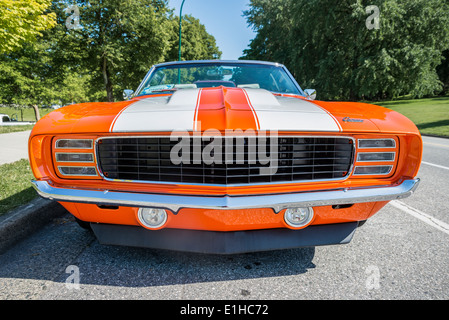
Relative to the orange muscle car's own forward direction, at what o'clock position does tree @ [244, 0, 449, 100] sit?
The tree is roughly at 7 o'clock from the orange muscle car.

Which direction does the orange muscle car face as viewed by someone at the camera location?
facing the viewer
